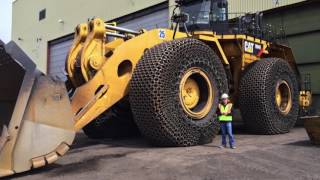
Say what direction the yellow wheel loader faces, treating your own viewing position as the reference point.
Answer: facing the viewer and to the left of the viewer

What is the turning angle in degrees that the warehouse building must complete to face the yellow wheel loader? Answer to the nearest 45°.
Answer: approximately 45° to its left

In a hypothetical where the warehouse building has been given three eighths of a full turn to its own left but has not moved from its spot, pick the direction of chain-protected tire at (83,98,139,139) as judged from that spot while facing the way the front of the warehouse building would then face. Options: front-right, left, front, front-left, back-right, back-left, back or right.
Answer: right

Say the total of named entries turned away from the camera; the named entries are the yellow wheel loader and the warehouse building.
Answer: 0
